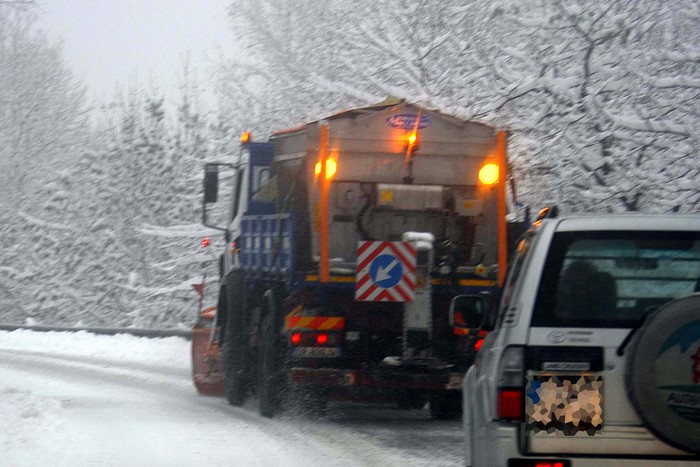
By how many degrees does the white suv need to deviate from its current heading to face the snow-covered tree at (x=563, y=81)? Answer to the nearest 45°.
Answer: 0° — it already faces it

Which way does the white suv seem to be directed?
away from the camera
